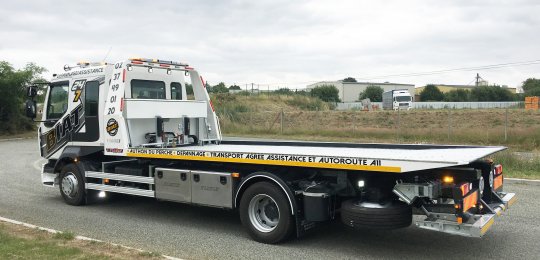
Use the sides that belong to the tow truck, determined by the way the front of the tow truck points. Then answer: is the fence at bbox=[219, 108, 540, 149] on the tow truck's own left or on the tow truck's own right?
on the tow truck's own right
